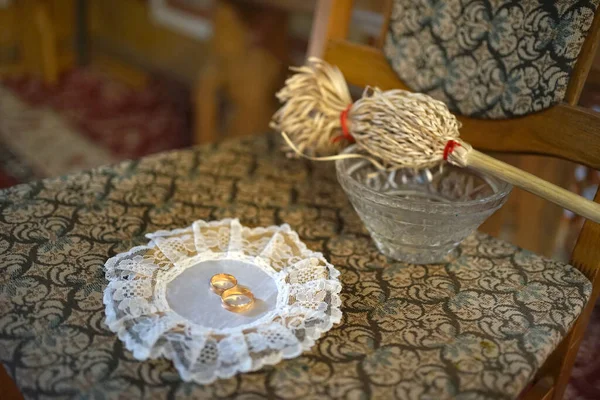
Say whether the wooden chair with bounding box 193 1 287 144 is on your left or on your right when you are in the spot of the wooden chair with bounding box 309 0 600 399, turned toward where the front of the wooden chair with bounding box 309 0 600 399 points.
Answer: on your right

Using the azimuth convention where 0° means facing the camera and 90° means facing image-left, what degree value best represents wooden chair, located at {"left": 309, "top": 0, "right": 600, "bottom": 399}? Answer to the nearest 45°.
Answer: approximately 45°

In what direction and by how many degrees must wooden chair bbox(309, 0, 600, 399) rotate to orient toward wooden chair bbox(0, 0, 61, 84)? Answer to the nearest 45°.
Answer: approximately 90° to its right
